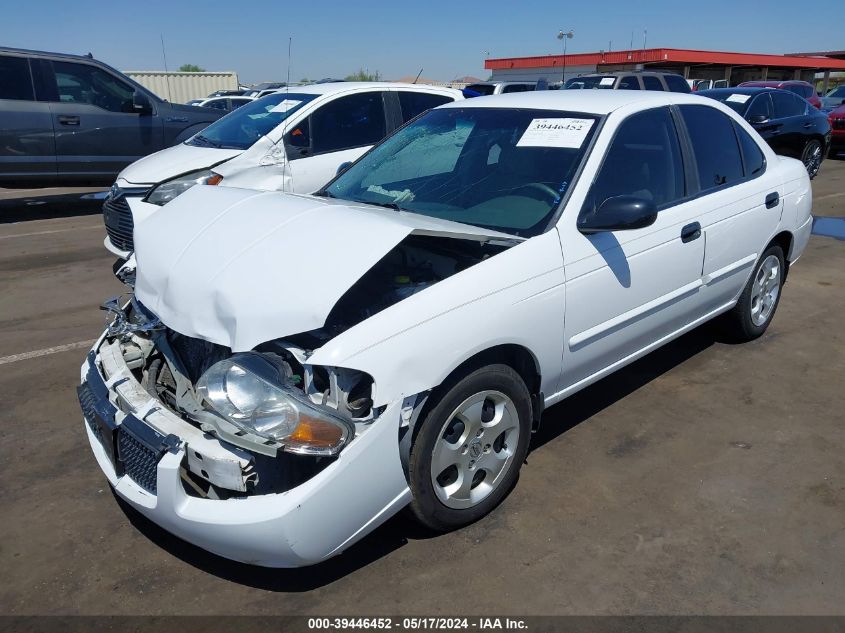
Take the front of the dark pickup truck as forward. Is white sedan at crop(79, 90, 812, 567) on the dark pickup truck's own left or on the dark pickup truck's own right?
on the dark pickup truck's own right

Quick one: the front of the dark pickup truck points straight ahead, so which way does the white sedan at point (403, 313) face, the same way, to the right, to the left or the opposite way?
the opposite way

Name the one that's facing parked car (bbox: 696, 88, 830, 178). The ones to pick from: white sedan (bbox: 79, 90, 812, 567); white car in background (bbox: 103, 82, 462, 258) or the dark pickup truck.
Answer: the dark pickup truck

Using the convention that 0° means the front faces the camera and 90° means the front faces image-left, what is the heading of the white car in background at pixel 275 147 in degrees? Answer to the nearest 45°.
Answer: approximately 45°

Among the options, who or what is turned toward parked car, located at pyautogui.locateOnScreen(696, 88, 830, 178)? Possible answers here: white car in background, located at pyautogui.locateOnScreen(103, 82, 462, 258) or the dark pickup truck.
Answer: the dark pickup truck

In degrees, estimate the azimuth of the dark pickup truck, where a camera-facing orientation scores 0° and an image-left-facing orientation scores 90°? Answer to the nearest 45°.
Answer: approximately 270°

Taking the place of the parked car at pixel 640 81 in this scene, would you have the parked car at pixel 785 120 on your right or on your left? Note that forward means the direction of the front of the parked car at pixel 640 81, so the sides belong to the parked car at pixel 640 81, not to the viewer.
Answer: on your left

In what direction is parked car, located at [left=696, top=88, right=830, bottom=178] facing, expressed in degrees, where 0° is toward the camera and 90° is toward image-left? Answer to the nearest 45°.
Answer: approximately 45°

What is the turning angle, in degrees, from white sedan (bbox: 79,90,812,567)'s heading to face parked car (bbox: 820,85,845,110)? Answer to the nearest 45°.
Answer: approximately 180°

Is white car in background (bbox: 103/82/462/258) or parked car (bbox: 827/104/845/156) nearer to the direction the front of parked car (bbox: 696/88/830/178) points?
the white car in background
